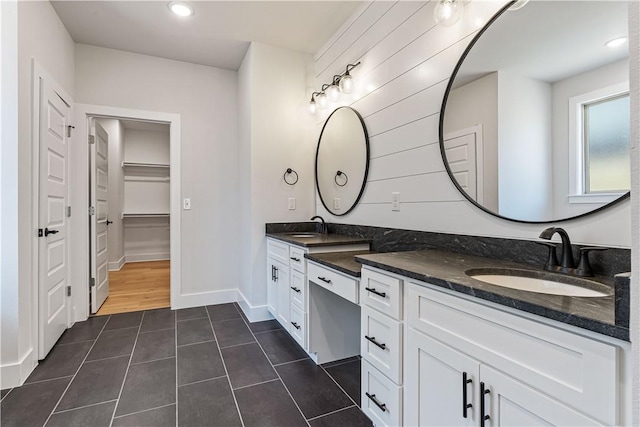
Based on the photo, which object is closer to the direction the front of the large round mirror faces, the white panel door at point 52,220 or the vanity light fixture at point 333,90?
the white panel door

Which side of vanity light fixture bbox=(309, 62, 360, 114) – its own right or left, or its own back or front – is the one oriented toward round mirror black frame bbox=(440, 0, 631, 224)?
left

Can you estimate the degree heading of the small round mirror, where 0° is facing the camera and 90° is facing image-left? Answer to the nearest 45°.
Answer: approximately 45°

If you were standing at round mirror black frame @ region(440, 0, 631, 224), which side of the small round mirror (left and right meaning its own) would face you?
left

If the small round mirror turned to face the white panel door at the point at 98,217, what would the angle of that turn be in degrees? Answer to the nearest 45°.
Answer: approximately 45° to its right

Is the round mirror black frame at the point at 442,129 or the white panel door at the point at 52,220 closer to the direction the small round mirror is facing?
the white panel door

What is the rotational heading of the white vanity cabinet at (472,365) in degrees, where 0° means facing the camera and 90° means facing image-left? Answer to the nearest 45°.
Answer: approximately 45°
